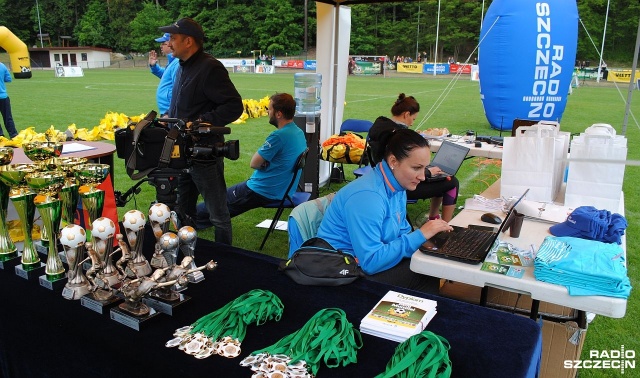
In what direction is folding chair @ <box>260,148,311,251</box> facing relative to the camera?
to the viewer's left

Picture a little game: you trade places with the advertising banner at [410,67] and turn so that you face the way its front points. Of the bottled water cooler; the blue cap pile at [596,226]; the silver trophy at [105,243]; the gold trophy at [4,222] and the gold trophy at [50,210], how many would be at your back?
0

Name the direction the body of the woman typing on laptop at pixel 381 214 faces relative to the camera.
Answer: to the viewer's right

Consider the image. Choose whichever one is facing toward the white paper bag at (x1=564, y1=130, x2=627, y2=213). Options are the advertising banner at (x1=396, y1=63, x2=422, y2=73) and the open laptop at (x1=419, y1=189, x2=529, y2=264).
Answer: the advertising banner

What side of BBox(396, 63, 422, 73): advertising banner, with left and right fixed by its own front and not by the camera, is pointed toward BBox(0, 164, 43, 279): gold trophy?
front

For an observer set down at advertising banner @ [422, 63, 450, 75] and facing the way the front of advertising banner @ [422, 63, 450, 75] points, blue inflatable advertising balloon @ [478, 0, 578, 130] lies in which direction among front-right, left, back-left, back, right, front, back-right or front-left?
front

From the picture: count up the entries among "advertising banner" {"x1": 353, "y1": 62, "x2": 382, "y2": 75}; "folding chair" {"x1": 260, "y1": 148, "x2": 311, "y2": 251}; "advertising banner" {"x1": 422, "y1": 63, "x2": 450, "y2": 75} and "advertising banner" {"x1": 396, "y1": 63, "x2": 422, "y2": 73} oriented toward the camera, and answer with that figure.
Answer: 3

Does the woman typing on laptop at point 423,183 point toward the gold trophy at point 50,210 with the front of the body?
no

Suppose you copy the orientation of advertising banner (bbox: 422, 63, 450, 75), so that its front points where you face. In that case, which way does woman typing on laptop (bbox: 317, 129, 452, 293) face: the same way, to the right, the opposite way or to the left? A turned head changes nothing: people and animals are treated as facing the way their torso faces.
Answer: to the left

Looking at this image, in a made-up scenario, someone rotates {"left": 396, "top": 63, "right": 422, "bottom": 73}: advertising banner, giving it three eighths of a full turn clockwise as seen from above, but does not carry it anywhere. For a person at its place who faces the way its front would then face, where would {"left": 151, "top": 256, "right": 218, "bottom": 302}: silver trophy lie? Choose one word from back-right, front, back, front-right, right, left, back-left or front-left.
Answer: back-left

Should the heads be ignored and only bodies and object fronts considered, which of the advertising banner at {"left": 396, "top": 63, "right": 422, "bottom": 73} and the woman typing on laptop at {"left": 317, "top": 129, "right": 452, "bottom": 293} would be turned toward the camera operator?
the advertising banner

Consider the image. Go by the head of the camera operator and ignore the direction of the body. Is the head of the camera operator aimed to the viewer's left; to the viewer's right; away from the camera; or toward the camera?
to the viewer's left

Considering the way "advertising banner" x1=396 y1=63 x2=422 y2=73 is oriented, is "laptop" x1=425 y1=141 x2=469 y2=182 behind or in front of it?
in front

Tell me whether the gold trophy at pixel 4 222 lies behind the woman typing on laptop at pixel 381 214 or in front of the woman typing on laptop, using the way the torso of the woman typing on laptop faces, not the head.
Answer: behind

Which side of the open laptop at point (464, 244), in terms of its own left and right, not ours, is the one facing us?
left

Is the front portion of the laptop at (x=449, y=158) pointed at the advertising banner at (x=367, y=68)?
no

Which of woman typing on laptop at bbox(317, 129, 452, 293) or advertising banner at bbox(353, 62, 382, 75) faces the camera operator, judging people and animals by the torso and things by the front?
the advertising banner

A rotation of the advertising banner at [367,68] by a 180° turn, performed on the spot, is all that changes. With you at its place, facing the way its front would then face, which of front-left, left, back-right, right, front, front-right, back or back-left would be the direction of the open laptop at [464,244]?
back

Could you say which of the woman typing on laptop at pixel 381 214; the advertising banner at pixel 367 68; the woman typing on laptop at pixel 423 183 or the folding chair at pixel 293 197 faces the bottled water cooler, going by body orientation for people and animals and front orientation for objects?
the advertising banner

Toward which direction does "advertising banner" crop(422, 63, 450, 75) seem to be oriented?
toward the camera
